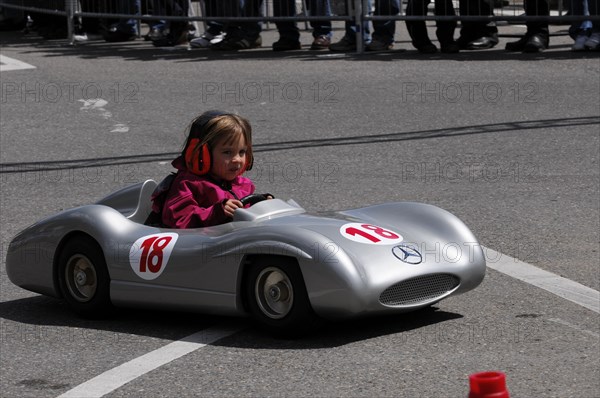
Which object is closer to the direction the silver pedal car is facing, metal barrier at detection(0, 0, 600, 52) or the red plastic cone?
the red plastic cone

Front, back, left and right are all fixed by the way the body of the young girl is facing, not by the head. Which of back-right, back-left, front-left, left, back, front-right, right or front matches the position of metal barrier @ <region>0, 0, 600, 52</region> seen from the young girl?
back-left

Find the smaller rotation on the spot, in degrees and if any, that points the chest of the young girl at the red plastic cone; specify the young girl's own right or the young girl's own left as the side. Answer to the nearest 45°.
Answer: approximately 45° to the young girl's own right

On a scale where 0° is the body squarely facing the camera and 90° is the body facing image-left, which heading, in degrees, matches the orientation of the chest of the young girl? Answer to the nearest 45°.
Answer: approximately 315°

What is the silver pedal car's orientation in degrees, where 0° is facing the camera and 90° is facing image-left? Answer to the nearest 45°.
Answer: approximately 315°

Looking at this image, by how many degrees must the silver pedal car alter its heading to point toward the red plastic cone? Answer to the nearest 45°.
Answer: approximately 45° to its right

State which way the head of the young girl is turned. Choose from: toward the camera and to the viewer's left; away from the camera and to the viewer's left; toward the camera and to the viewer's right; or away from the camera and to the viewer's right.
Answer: toward the camera and to the viewer's right
